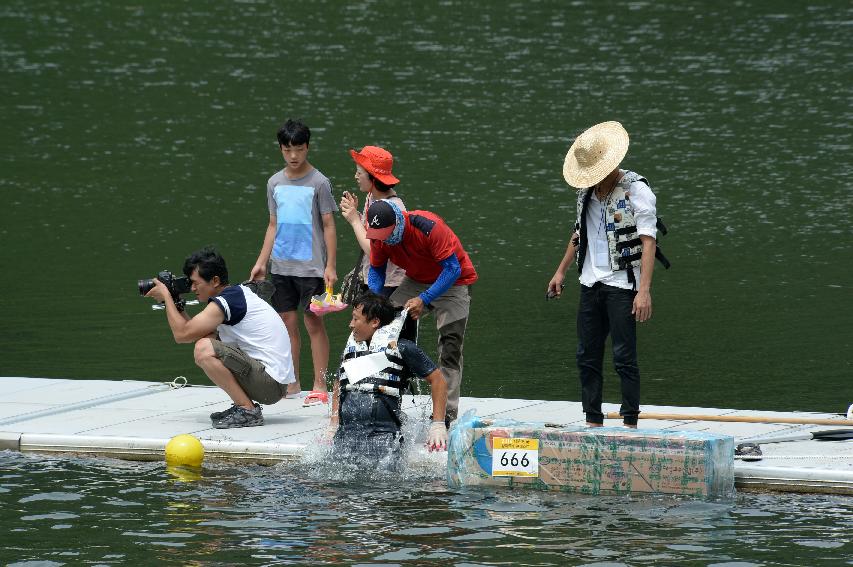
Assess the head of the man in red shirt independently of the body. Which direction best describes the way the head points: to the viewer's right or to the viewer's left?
to the viewer's left

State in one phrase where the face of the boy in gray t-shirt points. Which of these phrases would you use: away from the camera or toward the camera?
toward the camera

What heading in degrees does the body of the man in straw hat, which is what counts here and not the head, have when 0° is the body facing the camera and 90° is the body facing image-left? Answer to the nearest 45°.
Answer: approximately 45°

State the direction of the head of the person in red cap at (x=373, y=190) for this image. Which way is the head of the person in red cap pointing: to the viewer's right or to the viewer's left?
to the viewer's left

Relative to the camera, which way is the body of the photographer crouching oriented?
to the viewer's left

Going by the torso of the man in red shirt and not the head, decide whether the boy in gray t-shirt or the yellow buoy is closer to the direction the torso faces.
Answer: the yellow buoy

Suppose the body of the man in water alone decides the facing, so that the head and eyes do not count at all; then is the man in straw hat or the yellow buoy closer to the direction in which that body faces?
the yellow buoy

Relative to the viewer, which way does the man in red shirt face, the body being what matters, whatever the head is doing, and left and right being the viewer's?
facing the viewer and to the left of the viewer
